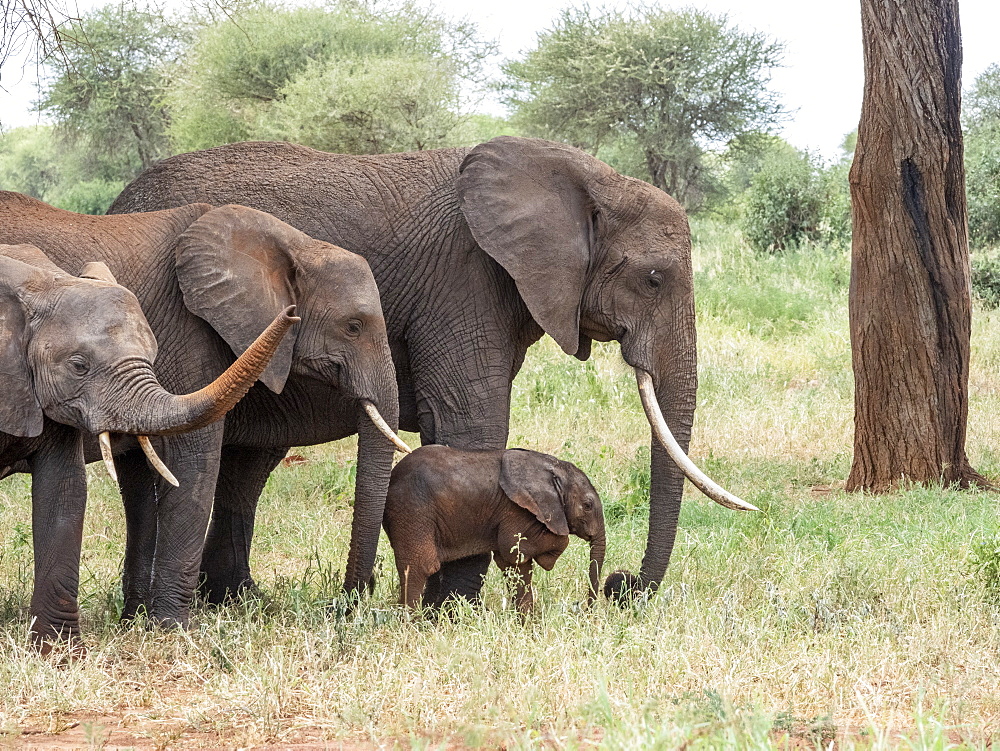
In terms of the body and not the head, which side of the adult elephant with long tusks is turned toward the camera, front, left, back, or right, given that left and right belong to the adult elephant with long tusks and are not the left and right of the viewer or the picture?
right

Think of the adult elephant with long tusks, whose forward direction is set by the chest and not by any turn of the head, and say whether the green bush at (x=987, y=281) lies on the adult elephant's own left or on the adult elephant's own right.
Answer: on the adult elephant's own left

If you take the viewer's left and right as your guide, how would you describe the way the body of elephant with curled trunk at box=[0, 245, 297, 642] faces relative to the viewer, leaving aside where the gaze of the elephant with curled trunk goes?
facing to the right of the viewer

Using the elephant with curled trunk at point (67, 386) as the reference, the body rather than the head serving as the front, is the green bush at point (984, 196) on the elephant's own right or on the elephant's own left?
on the elephant's own left

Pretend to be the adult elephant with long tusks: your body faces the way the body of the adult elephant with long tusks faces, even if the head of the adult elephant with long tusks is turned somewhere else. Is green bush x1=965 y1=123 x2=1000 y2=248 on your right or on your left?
on your left

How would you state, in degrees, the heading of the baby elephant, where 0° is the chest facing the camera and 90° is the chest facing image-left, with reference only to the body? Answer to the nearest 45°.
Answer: approximately 270°
